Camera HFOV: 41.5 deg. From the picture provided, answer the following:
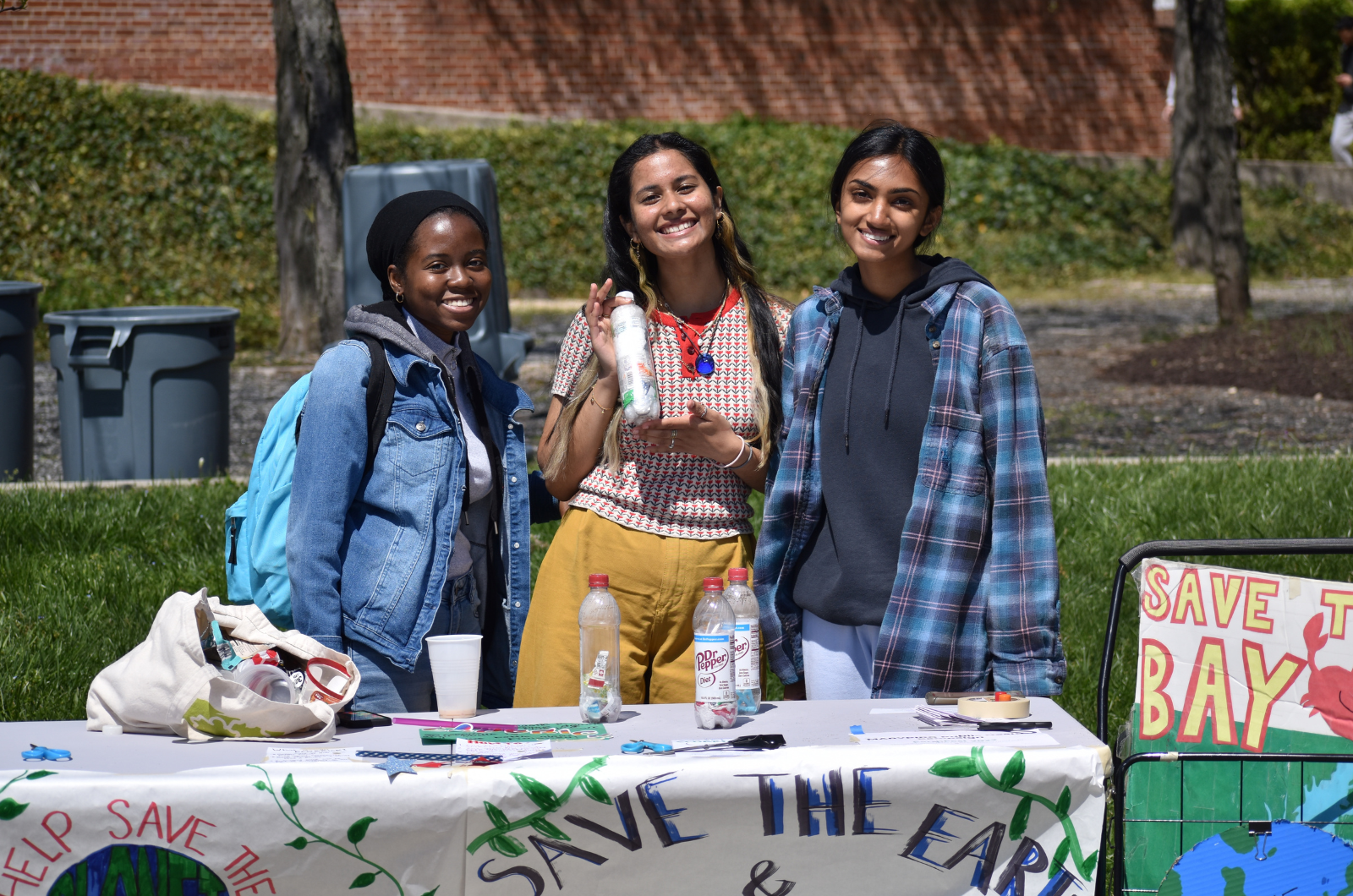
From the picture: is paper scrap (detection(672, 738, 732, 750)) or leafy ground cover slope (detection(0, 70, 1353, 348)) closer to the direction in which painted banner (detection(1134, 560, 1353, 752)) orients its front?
the paper scrap

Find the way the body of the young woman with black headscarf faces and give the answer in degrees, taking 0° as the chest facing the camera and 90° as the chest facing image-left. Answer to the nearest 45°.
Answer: approximately 315°

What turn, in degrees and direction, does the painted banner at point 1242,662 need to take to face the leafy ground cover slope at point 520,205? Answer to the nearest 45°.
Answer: approximately 135° to its right

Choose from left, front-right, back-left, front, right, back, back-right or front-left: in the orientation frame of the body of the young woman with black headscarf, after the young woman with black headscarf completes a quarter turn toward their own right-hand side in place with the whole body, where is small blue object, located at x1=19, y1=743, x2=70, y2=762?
front

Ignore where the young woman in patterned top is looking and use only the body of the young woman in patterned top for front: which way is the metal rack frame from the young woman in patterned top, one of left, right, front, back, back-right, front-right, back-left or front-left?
front-left

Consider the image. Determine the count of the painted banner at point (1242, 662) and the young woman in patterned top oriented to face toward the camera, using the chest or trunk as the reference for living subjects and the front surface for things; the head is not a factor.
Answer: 2

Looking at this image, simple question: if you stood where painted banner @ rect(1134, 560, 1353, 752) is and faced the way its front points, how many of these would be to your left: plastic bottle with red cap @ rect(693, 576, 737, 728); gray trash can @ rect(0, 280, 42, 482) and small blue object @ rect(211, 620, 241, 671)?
0

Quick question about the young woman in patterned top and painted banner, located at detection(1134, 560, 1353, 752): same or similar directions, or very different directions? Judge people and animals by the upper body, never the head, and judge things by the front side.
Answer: same or similar directions

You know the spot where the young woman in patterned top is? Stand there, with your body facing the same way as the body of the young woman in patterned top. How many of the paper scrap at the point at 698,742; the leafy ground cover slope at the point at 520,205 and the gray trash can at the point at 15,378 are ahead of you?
1

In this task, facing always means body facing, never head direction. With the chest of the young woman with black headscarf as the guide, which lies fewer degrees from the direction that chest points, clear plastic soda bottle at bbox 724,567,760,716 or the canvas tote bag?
the clear plastic soda bottle

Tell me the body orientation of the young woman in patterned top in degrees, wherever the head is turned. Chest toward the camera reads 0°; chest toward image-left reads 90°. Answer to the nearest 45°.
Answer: approximately 0°

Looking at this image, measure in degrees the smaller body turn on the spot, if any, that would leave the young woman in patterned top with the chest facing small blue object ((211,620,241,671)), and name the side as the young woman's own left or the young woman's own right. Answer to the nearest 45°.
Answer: approximately 45° to the young woman's own right

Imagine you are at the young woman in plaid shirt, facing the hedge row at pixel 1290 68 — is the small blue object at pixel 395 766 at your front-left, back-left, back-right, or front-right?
back-left

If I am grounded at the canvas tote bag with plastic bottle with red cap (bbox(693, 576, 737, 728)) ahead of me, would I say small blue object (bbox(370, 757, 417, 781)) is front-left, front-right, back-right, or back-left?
front-right

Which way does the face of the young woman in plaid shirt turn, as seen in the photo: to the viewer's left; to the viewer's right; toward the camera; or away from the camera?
toward the camera

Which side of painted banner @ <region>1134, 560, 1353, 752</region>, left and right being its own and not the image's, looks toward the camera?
front

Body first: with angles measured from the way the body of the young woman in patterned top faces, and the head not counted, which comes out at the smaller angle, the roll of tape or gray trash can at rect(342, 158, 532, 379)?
the roll of tape
